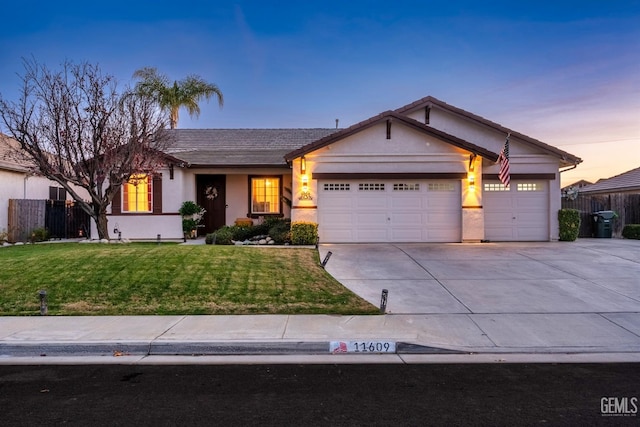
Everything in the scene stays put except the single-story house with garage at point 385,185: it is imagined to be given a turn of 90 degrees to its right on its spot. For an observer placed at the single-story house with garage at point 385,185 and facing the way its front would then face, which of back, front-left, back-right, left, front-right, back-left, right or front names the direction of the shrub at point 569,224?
back

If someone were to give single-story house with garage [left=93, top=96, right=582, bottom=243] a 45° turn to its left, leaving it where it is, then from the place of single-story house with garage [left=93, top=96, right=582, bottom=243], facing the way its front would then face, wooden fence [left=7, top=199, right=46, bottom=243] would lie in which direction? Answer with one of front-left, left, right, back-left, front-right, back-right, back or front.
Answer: back-right

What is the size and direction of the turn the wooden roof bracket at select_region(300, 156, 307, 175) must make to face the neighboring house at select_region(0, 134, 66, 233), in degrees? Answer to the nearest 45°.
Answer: approximately 90° to its right

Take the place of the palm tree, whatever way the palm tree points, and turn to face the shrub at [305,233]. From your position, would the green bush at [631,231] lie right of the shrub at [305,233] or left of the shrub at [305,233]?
left

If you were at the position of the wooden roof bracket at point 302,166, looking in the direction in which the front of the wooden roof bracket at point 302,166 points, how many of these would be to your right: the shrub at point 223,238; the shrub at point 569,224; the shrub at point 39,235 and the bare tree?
3

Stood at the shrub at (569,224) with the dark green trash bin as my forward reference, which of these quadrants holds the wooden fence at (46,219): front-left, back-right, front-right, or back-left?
back-left

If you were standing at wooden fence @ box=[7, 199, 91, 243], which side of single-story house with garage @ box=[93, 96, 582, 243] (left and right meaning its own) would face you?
right

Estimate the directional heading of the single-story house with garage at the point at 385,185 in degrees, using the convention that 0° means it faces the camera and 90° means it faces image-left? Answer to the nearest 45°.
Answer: approximately 0°

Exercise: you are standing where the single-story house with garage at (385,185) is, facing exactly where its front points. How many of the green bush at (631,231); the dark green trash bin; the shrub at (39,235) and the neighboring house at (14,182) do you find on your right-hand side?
2

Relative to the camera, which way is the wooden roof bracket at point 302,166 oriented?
toward the camera

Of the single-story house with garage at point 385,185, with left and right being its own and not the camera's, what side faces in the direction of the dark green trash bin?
left

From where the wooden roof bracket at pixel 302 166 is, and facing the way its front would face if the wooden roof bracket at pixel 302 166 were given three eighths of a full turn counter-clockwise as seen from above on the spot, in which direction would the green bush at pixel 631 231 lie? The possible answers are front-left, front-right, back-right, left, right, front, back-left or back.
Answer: front-right

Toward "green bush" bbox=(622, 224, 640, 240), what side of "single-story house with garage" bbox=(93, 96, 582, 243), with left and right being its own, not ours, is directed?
left
